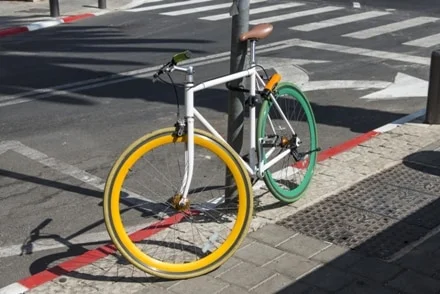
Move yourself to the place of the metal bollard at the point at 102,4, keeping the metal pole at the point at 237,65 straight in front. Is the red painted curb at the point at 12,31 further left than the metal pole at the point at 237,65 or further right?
right

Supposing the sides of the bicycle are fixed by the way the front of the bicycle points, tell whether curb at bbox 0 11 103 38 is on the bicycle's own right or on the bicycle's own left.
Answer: on the bicycle's own right

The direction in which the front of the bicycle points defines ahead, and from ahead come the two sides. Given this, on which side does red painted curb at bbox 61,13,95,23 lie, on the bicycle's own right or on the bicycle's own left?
on the bicycle's own right

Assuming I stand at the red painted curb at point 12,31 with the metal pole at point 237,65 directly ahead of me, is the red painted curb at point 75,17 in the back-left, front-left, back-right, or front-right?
back-left

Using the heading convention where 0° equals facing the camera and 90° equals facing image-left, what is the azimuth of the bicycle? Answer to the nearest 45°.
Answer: approximately 45°

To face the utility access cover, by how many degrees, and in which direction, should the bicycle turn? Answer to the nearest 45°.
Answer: approximately 135° to its left

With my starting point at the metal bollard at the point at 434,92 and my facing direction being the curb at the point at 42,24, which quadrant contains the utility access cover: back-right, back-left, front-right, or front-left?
back-left

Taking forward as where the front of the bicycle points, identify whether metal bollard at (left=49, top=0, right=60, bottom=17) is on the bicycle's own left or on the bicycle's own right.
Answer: on the bicycle's own right

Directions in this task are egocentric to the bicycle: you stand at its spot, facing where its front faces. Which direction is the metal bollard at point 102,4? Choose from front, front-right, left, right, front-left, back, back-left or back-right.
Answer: back-right

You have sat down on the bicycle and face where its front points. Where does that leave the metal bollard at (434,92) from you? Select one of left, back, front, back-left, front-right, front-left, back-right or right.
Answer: back

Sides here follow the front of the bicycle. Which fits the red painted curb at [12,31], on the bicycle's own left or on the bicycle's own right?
on the bicycle's own right
